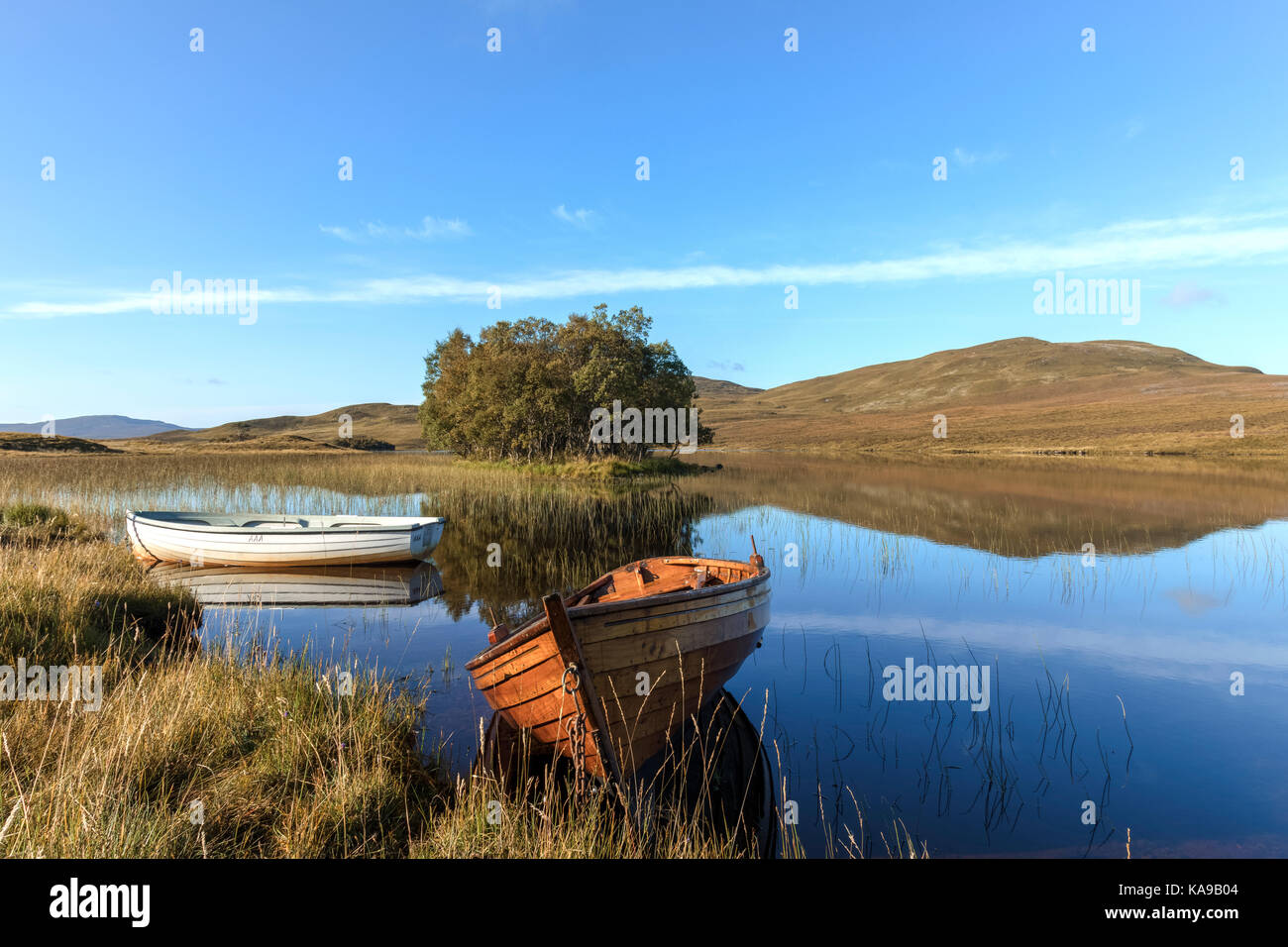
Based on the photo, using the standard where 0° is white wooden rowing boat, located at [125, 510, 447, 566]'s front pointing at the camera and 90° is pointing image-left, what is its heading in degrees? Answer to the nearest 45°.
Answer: approximately 90°

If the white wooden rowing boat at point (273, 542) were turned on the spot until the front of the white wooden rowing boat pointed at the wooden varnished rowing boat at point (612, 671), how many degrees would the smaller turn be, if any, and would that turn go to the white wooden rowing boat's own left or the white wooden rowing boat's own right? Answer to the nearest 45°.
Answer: approximately 90° to the white wooden rowing boat's own left
